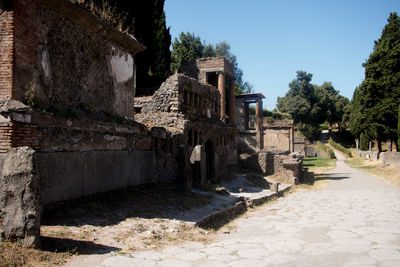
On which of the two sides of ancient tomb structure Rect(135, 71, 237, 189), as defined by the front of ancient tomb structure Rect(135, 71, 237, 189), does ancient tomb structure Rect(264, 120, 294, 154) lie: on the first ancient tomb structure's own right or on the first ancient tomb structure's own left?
on the first ancient tomb structure's own left

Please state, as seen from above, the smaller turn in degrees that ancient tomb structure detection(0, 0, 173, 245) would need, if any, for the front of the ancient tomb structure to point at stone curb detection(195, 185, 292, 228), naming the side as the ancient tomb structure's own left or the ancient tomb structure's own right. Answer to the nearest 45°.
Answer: approximately 45° to the ancient tomb structure's own left

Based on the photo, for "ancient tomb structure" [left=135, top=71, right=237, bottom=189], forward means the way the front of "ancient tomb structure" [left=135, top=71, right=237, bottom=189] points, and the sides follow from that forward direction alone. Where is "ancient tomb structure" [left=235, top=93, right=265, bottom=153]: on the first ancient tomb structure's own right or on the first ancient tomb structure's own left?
on the first ancient tomb structure's own left

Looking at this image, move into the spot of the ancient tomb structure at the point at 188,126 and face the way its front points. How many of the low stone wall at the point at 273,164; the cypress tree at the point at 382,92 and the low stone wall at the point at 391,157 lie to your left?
3

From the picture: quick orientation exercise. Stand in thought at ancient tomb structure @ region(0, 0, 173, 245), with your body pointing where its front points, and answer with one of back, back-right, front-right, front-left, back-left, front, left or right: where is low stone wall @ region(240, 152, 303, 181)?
left

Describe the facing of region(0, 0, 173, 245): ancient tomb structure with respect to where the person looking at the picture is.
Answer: facing the viewer and to the right of the viewer

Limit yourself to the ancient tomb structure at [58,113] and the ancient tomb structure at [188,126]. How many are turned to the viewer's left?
0

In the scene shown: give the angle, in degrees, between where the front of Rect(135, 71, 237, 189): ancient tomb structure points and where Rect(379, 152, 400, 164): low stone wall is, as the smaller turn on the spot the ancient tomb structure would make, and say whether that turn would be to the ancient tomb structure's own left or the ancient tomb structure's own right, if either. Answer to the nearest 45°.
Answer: approximately 90° to the ancient tomb structure's own left

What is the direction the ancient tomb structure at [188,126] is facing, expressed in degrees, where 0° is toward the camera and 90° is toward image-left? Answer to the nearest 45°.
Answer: approximately 315°

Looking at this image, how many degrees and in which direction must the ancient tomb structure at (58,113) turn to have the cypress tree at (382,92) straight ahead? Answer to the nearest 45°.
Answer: approximately 90° to its left

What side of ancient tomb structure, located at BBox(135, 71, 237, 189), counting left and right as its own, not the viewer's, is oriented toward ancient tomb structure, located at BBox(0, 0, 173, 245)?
right

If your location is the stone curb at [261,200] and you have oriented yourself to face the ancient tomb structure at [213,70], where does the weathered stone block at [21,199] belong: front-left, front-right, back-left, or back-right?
back-left

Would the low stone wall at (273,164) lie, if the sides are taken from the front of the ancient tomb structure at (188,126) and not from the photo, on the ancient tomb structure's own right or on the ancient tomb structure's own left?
on the ancient tomb structure's own left
